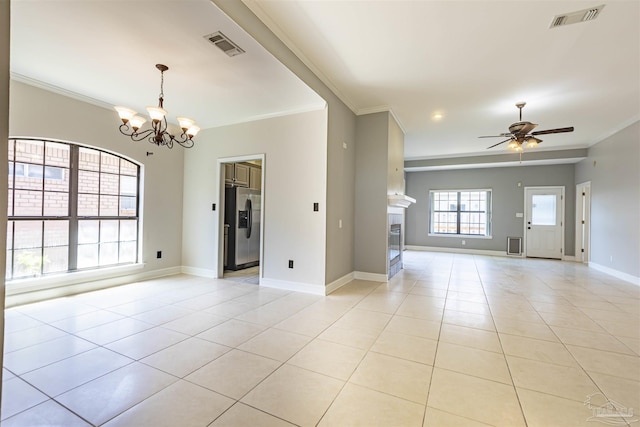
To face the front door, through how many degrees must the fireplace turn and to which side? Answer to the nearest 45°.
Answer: approximately 45° to its left

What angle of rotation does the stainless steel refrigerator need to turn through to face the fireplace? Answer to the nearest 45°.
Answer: approximately 45° to its left

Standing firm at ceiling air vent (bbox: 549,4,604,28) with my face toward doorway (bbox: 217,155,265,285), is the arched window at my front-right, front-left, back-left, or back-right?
front-left

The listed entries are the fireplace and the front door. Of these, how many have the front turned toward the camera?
1

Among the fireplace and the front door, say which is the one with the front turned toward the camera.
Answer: the front door

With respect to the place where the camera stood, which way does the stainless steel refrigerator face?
facing the viewer and to the right of the viewer

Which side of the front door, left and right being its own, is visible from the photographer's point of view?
front

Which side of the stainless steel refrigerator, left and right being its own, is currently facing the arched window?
right

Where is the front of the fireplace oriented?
to the viewer's right

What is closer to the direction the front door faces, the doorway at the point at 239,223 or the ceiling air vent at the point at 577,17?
the ceiling air vent

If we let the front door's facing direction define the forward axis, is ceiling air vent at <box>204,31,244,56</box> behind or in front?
in front

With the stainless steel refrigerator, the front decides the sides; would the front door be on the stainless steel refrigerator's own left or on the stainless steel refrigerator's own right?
on the stainless steel refrigerator's own left

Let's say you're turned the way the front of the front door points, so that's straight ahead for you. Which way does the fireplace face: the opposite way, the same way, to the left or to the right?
to the left

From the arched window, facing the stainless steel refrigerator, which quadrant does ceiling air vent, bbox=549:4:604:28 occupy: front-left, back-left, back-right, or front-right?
front-right

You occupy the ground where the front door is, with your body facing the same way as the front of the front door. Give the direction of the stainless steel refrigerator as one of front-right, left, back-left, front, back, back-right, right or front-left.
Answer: front-right
